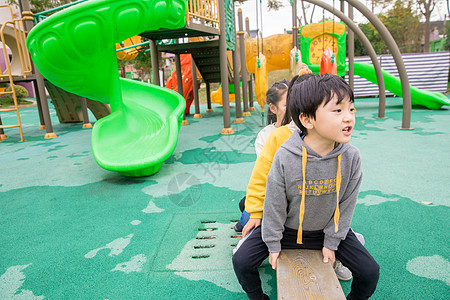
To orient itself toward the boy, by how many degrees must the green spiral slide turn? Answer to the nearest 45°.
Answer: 0° — it already faces them

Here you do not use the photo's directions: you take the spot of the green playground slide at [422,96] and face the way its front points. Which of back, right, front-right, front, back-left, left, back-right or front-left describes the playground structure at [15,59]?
back-right

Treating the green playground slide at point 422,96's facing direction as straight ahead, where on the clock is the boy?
The boy is roughly at 3 o'clock from the green playground slide.

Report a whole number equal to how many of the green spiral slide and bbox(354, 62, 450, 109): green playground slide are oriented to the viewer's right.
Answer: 1

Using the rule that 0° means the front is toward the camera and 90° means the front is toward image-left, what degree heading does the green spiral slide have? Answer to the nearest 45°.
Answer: approximately 0°

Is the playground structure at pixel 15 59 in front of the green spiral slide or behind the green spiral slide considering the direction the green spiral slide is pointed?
behind

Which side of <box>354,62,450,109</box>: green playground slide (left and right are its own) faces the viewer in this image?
right

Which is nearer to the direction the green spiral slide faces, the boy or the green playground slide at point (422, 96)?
the boy

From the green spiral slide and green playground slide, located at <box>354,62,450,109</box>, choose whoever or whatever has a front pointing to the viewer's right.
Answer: the green playground slide
